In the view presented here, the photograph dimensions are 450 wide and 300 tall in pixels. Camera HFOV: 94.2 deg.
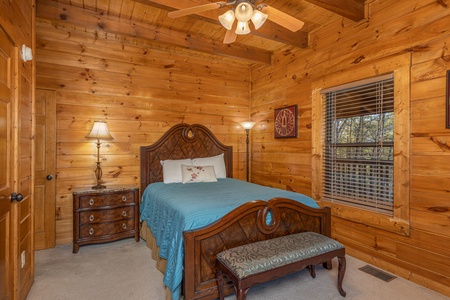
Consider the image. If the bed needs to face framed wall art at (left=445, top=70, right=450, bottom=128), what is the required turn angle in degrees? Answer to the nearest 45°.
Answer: approximately 45° to its left

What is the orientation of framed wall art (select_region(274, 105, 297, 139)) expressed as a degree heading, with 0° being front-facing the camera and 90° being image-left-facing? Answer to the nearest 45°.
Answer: approximately 45°

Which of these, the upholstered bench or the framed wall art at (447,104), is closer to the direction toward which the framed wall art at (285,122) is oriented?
the upholstered bench

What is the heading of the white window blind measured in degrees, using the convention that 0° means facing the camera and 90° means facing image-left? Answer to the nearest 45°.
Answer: approximately 45°

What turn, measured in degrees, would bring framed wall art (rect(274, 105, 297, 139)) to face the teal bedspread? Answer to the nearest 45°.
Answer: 0° — it already faces it

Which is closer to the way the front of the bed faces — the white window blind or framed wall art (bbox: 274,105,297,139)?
the white window blind

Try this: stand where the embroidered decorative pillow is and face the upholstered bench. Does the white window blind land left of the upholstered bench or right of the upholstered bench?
left

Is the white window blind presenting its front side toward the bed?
yes

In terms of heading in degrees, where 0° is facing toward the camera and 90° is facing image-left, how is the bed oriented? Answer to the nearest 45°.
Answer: approximately 315°

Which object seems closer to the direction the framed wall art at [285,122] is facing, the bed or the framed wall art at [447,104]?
the bed

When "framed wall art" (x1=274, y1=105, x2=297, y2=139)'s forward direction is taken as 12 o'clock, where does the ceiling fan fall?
The ceiling fan is roughly at 11 o'clock from the framed wall art.
